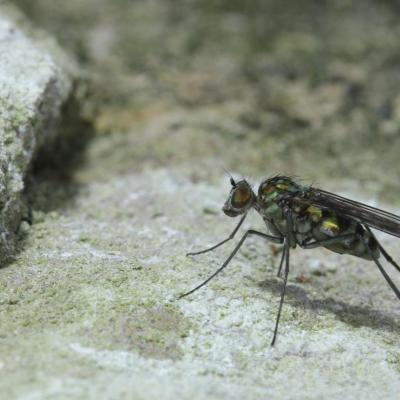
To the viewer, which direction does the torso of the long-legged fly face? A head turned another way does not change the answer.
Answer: to the viewer's left

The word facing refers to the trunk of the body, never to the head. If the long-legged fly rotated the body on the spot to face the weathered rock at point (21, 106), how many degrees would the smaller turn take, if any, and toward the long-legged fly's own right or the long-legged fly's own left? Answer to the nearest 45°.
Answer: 0° — it already faces it
